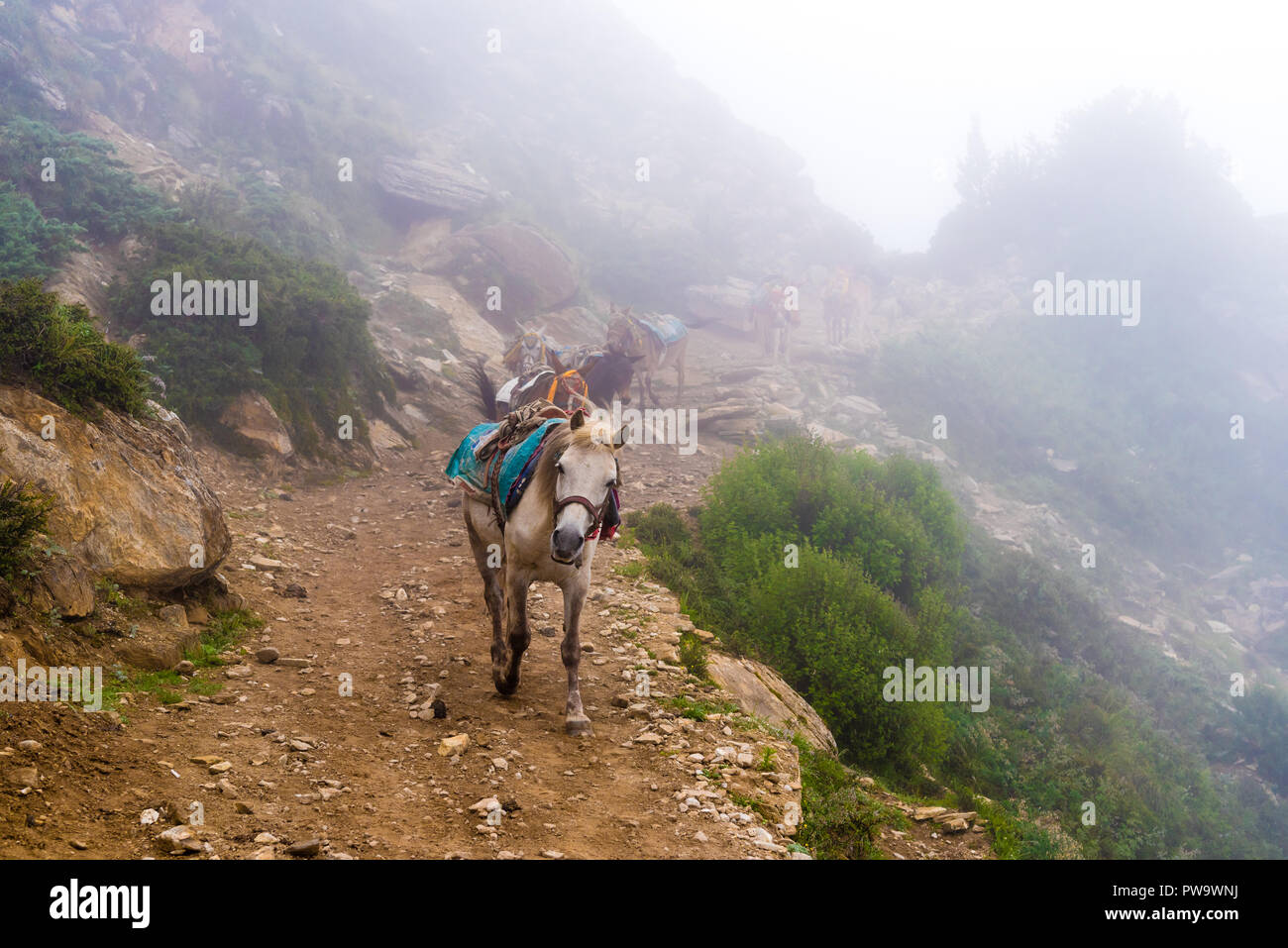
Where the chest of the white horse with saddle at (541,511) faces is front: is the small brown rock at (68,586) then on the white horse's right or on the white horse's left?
on the white horse's right

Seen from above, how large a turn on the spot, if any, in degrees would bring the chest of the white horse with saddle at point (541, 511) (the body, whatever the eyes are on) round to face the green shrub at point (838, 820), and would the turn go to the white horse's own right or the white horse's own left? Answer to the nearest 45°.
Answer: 0° — it already faces it

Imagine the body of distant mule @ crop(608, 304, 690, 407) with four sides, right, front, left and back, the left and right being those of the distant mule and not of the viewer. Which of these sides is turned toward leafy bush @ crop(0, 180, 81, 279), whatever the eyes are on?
front

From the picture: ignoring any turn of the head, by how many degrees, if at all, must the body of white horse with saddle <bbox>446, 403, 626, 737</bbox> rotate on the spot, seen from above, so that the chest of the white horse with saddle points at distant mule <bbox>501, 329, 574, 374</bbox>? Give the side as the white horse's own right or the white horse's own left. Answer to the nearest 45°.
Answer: approximately 135° to the white horse's own left

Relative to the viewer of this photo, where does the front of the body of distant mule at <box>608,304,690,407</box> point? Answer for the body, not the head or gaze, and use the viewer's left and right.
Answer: facing the viewer and to the left of the viewer

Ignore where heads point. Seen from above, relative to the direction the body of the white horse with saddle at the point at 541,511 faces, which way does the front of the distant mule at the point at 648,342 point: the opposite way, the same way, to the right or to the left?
to the right

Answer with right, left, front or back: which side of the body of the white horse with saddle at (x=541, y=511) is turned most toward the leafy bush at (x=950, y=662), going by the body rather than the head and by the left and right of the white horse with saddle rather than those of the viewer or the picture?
left

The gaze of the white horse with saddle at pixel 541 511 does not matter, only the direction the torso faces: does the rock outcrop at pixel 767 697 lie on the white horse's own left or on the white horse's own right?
on the white horse's own left

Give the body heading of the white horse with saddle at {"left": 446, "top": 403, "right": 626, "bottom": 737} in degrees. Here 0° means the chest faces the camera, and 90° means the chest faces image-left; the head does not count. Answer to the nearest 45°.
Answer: approximately 315°

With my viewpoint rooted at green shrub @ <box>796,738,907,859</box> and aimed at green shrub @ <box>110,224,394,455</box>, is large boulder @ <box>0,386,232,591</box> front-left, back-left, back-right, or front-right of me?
front-left
